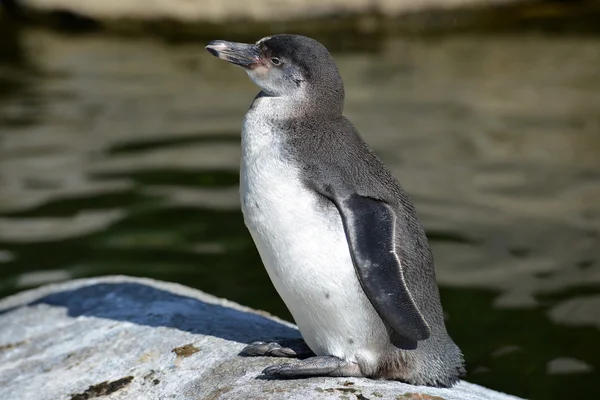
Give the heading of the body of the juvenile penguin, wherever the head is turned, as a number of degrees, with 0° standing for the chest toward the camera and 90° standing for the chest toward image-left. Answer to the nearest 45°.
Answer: approximately 90°

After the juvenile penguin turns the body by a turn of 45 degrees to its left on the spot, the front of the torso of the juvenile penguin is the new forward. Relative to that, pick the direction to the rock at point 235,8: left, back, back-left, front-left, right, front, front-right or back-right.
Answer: back-right
